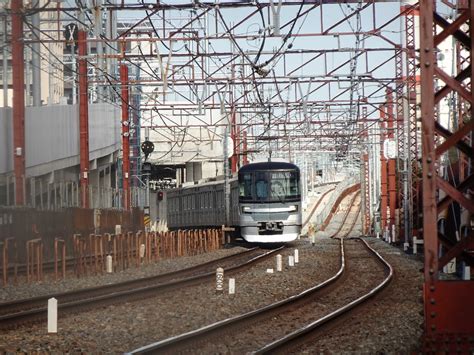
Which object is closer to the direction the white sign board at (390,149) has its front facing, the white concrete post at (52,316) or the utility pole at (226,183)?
the white concrete post

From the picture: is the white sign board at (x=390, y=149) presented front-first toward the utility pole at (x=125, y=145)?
no

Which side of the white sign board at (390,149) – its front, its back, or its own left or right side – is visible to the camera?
front

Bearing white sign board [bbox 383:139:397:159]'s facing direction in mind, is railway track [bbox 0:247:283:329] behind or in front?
in front

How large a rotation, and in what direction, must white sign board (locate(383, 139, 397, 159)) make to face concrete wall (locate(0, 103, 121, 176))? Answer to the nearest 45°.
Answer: approximately 45° to its right

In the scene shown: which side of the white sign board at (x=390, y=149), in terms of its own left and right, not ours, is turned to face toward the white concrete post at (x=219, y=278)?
front

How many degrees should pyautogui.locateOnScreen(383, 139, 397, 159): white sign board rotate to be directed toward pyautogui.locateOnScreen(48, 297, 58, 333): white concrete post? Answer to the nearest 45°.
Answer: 0° — it already faces it

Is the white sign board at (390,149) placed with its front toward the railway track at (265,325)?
yes

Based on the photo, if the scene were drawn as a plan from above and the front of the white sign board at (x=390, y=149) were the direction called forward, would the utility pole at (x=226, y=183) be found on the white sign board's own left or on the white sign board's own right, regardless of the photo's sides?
on the white sign board's own right

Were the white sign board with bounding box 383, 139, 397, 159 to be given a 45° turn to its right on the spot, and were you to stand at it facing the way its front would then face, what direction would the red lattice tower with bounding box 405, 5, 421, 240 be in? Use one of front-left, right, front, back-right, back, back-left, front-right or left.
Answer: front-left

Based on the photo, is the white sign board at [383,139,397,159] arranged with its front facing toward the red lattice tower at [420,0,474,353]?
yes

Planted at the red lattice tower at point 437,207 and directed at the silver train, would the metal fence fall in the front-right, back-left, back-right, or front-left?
front-left
